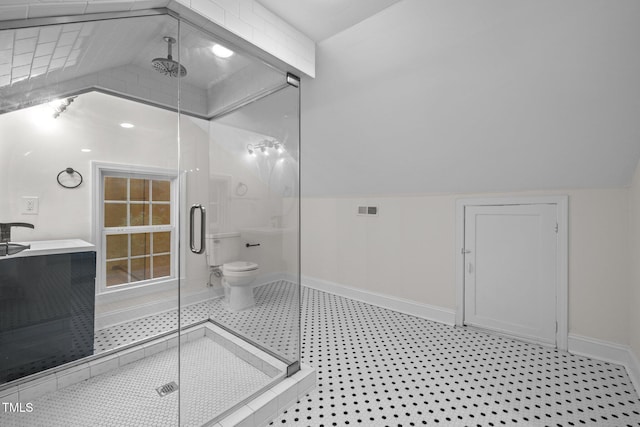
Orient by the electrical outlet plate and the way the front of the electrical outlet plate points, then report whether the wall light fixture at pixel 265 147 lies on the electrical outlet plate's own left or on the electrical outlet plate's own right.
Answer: on the electrical outlet plate's own left

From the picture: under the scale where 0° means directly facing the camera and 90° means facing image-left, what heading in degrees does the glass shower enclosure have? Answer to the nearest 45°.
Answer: approximately 315°

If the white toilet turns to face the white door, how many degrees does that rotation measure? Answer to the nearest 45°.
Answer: approximately 45° to its left

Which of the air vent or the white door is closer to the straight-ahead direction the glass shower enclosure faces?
the white door

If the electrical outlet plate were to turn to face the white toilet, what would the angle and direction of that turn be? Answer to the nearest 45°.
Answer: approximately 90° to its left

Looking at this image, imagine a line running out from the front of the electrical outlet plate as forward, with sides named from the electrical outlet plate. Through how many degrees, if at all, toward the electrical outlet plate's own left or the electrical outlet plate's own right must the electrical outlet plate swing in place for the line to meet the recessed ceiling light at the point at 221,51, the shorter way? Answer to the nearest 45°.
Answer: approximately 45° to the electrical outlet plate's own left

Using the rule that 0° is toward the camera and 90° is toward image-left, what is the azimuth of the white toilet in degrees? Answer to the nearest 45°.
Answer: approximately 315°
